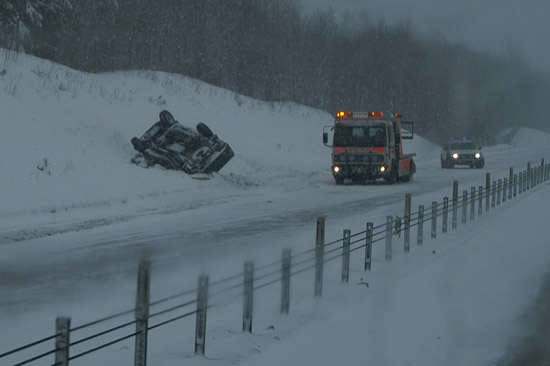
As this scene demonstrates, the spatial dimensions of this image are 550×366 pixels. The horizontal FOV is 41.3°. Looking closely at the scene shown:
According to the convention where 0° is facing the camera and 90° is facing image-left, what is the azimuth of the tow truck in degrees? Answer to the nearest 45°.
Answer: approximately 0°

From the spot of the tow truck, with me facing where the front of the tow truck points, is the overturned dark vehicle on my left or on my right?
on my right

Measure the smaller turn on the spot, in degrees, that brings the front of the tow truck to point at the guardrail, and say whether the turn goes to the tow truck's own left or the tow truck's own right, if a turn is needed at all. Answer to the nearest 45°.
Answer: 0° — it already faces it

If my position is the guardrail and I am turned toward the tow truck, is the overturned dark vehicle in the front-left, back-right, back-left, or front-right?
front-left

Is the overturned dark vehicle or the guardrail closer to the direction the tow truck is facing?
the guardrail
